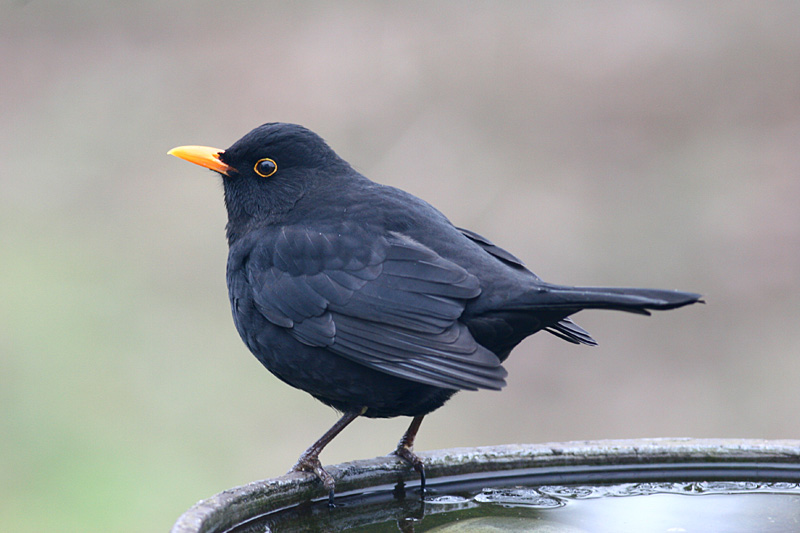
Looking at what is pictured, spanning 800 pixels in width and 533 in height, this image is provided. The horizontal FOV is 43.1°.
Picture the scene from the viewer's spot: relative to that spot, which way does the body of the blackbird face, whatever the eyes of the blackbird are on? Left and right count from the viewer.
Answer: facing to the left of the viewer
